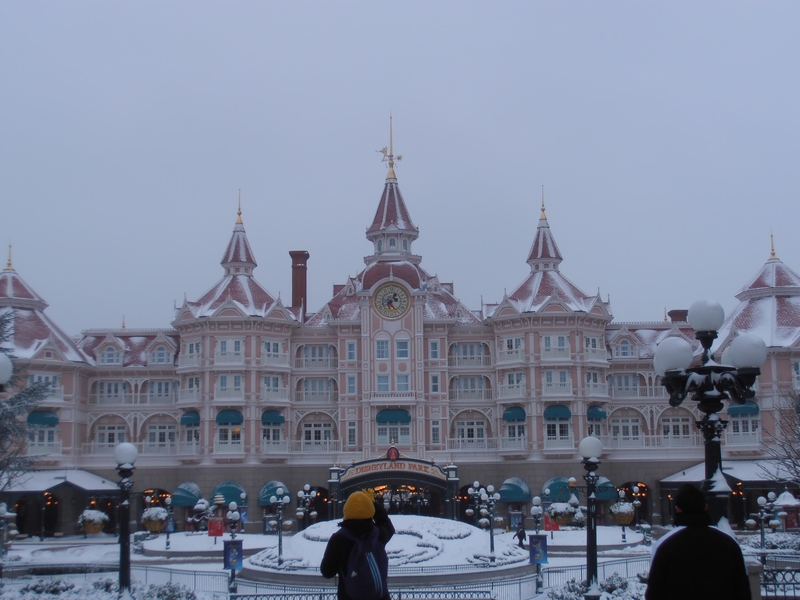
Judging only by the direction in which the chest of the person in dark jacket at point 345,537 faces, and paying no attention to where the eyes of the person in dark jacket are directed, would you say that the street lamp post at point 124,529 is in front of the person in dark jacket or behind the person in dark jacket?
in front

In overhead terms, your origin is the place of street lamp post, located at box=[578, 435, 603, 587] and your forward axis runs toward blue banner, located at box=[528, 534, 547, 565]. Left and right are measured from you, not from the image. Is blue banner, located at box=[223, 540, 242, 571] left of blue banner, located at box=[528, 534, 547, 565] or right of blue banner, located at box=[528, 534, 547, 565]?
left

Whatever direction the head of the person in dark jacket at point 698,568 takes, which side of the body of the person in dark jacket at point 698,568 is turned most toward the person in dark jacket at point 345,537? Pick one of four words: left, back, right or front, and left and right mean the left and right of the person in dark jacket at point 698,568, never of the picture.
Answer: left

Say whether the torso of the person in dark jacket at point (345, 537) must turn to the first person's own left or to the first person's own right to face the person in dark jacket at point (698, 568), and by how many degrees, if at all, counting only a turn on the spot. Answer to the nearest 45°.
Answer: approximately 135° to the first person's own right

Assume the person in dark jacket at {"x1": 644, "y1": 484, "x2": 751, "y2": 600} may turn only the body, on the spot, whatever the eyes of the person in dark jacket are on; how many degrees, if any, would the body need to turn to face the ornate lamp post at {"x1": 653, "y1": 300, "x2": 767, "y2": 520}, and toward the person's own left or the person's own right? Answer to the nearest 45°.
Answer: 0° — they already face it

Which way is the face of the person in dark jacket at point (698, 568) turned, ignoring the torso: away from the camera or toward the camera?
away from the camera

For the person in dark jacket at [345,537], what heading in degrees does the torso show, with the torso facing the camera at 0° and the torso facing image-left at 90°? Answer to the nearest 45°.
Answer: approximately 180°

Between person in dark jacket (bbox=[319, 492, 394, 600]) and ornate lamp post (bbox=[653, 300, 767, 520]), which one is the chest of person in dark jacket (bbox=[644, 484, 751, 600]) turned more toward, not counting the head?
the ornate lamp post

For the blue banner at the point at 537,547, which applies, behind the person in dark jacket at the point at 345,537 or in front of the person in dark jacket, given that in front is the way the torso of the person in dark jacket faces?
in front

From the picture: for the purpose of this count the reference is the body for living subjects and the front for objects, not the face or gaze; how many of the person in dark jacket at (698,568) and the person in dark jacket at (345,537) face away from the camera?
2

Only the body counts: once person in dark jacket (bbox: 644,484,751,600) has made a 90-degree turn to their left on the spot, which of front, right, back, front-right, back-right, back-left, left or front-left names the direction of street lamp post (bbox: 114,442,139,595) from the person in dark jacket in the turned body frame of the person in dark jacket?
front-right

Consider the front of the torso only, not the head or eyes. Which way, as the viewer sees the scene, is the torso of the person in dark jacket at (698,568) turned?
away from the camera

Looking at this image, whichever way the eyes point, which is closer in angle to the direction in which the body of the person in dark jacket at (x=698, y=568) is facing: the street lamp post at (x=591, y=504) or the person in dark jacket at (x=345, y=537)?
the street lamp post
